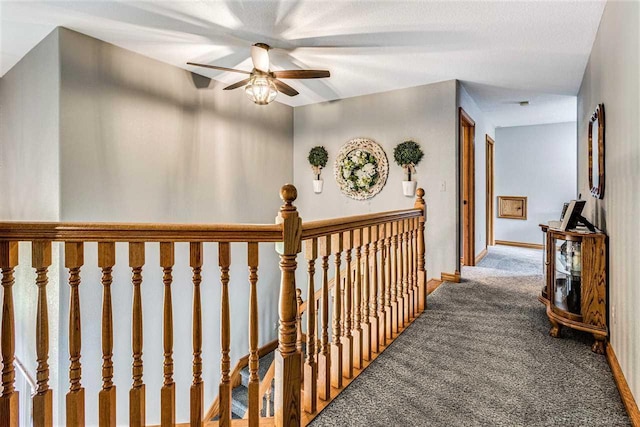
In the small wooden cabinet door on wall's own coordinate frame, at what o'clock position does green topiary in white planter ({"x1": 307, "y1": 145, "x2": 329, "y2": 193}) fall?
The green topiary in white planter is roughly at 1 o'clock from the small wooden cabinet door on wall.

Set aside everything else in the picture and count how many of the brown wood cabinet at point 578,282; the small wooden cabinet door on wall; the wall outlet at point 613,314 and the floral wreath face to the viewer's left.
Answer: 2

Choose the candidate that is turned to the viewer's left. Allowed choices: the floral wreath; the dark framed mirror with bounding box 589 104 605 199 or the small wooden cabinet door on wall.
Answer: the dark framed mirror

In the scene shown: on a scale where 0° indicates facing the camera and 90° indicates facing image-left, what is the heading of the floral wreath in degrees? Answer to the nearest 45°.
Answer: approximately 0°

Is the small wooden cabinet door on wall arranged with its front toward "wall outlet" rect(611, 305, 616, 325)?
yes

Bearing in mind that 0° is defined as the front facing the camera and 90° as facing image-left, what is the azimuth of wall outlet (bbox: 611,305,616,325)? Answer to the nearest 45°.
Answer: approximately 90°

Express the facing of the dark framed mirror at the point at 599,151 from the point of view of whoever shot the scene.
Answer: facing to the left of the viewer

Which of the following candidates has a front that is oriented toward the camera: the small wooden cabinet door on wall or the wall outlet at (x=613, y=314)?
the small wooden cabinet door on wall

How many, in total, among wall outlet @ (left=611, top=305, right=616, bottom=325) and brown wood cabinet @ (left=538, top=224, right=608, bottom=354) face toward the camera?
0

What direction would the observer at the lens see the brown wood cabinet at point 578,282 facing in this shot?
facing to the left of the viewer

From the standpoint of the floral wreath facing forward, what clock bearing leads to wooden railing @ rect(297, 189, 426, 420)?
The wooden railing is roughly at 12 o'clock from the floral wreath.

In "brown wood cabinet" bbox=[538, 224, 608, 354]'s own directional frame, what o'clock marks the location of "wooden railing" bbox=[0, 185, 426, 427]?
The wooden railing is roughly at 10 o'clock from the brown wood cabinet.
